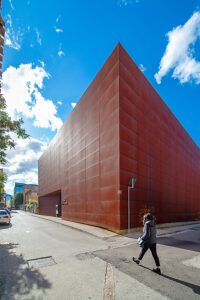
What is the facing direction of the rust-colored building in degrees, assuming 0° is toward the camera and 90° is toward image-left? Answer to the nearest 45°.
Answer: approximately 45°
